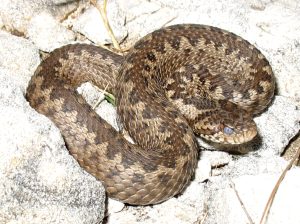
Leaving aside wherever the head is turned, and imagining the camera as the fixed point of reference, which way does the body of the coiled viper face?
to the viewer's right

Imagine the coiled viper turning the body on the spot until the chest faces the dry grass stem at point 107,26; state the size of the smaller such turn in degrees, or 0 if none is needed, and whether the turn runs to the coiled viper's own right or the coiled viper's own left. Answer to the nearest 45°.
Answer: approximately 90° to the coiled viper's own left
